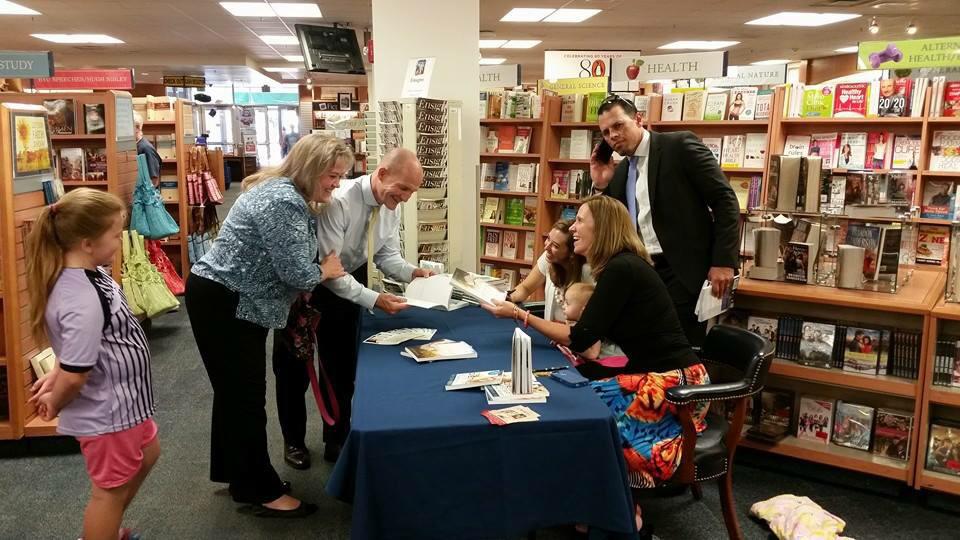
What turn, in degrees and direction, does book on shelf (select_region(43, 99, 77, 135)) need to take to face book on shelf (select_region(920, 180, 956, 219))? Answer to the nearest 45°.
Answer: approximately 45° to its left

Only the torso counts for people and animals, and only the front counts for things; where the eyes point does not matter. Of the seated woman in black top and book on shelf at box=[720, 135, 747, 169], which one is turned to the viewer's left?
the seated woman in black top

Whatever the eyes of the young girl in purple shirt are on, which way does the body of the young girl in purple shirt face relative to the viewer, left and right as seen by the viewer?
facing to the right of the viewer

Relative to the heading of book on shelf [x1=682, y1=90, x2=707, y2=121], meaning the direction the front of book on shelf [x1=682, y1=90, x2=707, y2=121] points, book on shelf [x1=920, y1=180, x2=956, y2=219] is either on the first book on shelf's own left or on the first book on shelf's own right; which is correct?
on the first book on shelf's own left

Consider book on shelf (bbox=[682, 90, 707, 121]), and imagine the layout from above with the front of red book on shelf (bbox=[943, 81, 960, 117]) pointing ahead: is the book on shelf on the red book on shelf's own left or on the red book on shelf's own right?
on the red book on shelf's own right

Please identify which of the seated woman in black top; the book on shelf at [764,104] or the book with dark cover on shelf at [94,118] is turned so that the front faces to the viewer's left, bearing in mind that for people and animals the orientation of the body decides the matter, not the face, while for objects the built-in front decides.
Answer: the seated woman in black top

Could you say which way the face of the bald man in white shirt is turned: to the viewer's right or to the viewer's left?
to the viewer's right

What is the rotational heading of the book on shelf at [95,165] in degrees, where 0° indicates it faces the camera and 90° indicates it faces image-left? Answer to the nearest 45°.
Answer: approximately 0°

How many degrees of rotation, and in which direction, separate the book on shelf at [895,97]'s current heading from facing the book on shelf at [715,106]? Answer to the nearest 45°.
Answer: approximately 90° to its right

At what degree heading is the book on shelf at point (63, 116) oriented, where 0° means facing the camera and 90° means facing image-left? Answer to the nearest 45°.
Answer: approximately 0°
